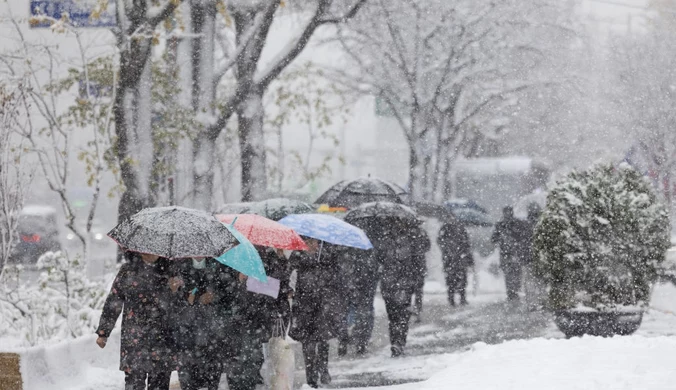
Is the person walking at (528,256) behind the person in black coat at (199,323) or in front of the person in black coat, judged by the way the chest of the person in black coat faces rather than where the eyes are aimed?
behind

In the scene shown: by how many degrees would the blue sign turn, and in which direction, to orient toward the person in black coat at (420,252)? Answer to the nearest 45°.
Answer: approximately 90° to its left

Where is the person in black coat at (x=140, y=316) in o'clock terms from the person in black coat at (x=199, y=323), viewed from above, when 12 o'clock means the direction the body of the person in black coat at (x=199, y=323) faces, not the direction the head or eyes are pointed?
the person in black coat at (x=140, y=316) is roughly at 2 o'clock from the person in black coat at (x=199, y=323).

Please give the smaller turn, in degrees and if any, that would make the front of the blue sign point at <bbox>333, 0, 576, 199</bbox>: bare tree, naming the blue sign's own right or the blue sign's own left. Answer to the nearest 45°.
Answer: approximately 135° to the blue sign's own left

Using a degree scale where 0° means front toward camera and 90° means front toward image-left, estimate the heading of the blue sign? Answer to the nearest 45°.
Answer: approximately 0°

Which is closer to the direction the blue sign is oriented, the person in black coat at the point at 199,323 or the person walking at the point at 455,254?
the person in black coat

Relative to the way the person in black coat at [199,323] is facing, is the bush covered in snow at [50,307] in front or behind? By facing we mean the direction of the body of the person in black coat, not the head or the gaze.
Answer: behind

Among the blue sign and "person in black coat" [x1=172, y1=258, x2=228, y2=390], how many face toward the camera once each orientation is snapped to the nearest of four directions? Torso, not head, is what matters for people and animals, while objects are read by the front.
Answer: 2
